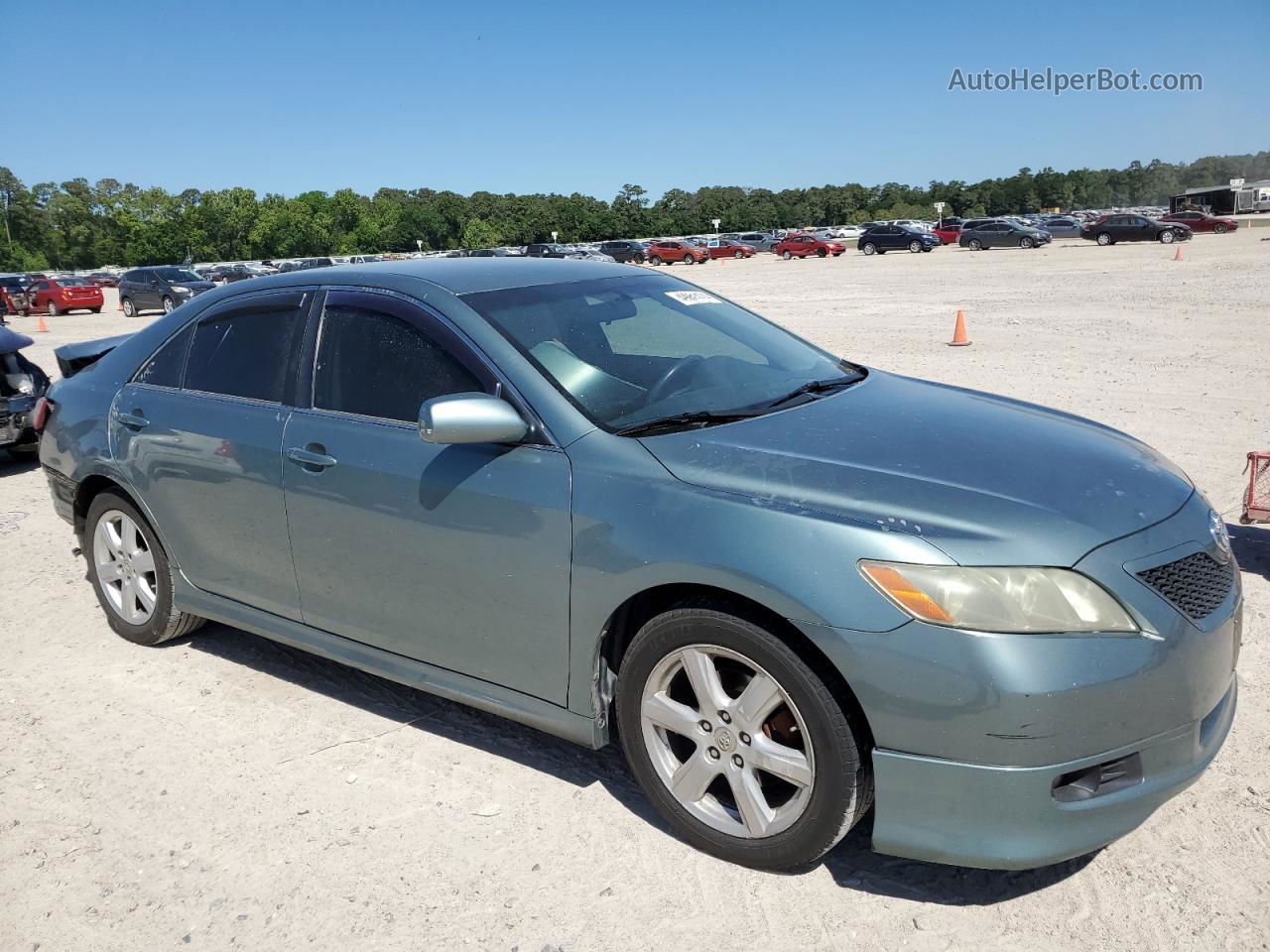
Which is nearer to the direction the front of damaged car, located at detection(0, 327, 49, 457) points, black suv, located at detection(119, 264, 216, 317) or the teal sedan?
the teal sedan

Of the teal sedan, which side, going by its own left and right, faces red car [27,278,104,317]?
back

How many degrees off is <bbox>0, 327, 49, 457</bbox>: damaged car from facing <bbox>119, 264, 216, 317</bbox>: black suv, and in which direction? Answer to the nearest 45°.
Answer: approximately 135° to its left

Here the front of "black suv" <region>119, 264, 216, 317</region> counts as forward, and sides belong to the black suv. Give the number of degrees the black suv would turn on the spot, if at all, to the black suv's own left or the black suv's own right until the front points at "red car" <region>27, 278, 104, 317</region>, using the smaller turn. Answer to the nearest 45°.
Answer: approximately 180°

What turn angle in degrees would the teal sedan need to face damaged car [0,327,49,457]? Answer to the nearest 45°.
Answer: approximately 180°

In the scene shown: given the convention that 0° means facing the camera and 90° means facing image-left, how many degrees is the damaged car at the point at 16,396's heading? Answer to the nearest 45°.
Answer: approximately 315°

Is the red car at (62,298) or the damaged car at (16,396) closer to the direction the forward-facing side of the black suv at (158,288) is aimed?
the damaged car

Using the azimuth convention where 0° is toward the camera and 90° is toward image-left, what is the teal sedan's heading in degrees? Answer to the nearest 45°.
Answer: approximately 315°

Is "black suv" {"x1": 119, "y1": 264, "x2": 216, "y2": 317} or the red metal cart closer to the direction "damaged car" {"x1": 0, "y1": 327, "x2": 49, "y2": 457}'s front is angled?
the red metal cart
